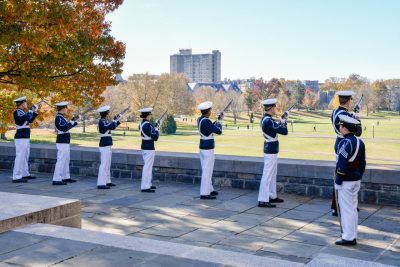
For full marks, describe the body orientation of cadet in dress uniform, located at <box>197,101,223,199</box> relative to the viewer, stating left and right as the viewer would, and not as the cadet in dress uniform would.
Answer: facing away from the viewer and to the right of the viewer

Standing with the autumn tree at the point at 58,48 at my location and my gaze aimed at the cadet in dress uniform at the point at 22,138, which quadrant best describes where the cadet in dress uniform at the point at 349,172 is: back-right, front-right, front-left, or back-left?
front-left

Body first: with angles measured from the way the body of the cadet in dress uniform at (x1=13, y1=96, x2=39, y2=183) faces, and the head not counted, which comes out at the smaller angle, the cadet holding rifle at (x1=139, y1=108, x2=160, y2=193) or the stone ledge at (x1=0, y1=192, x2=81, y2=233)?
the cadet holding rifle

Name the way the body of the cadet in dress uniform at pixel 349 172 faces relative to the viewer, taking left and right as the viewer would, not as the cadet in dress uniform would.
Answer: facing away from the viewer and to the left of the viewer

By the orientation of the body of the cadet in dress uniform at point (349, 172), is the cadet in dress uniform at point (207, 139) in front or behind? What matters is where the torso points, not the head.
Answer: in front

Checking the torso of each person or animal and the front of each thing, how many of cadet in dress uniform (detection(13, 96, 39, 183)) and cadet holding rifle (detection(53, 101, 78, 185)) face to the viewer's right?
2

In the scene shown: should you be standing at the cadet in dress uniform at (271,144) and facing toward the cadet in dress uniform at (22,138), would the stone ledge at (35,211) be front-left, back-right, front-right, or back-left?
front-left

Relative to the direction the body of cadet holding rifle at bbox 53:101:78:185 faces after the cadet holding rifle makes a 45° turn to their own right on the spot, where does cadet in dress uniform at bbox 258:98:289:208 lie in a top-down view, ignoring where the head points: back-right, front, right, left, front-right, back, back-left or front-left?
front

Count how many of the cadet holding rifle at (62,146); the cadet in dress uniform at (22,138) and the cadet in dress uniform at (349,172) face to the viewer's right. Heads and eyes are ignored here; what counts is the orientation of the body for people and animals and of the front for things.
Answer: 2
